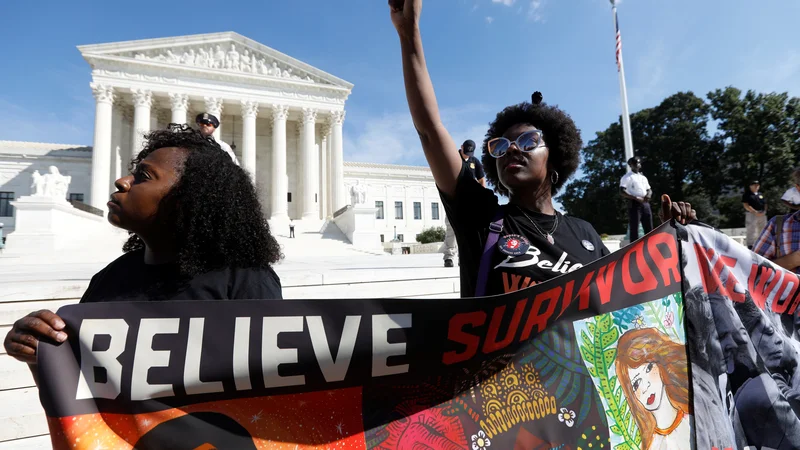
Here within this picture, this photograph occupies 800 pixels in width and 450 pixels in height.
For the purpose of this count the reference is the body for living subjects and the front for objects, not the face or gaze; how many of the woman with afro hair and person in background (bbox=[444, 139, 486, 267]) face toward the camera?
2

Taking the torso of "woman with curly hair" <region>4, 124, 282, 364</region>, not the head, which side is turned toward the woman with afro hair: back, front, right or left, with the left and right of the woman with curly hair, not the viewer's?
left

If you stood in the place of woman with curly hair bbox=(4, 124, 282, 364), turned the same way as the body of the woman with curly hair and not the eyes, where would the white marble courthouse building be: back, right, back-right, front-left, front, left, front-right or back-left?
back-right

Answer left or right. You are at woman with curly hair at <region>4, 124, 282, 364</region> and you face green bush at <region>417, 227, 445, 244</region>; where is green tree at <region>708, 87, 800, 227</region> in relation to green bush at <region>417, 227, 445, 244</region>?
right

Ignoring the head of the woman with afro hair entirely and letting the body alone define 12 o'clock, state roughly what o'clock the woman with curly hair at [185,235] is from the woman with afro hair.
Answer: The woman with curly hair is roughly at 2 o'clock from the woman with afro hair.

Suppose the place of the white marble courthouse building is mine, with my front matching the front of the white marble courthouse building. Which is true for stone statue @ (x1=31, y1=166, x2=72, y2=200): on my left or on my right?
on my right

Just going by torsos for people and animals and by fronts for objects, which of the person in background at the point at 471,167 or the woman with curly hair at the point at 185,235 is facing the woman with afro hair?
the person in background
